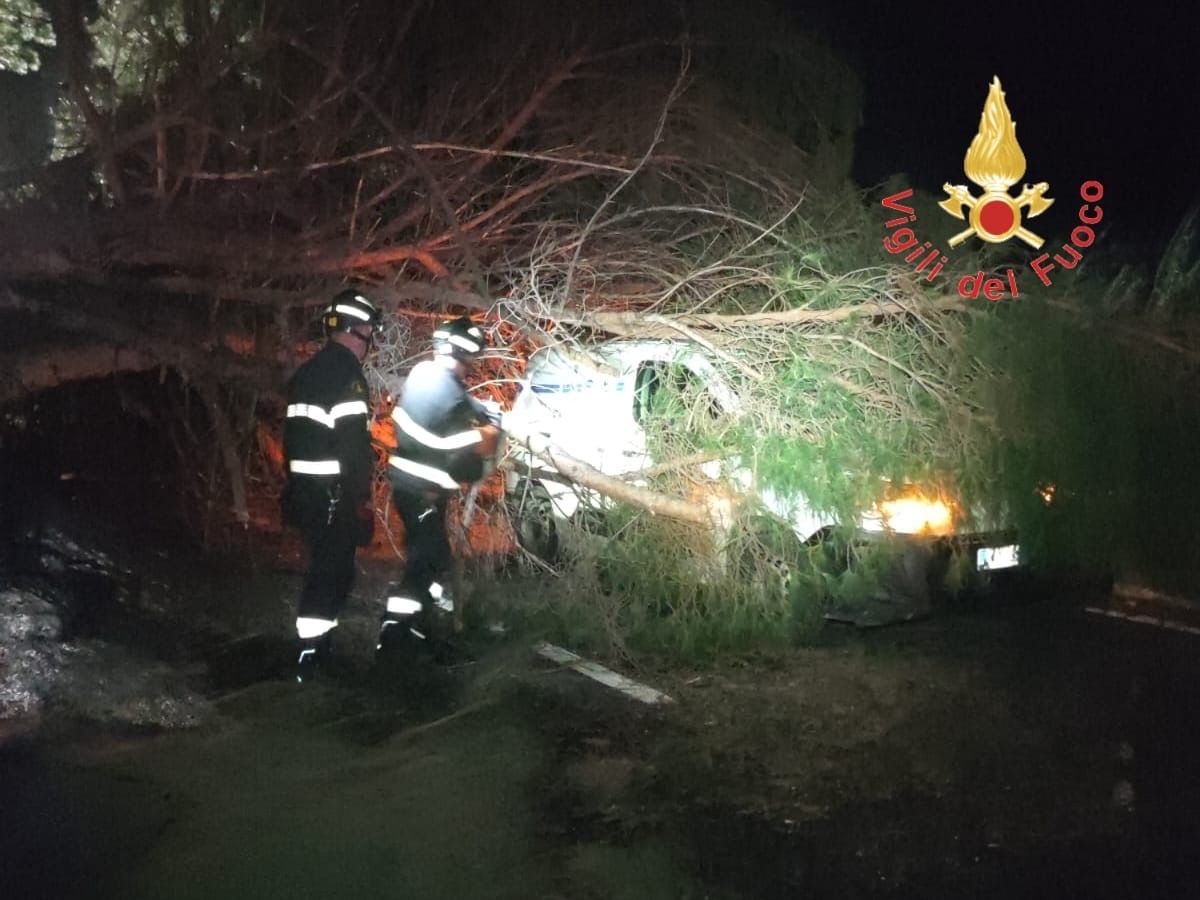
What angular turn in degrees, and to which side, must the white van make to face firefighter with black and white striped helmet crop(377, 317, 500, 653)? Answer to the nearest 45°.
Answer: approximately 90° to its right

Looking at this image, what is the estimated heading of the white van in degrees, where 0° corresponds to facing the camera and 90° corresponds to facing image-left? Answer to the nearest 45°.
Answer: approximately 315°

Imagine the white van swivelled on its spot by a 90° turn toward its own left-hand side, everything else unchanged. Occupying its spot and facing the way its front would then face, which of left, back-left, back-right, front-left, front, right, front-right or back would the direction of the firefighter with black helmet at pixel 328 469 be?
back

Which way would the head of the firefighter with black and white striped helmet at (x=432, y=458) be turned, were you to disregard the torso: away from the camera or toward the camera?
away from the camera
